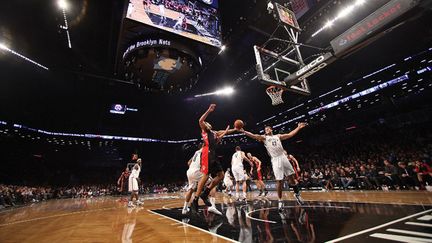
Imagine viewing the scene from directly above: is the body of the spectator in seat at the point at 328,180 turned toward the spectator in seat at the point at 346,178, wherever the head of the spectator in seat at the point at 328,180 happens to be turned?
no

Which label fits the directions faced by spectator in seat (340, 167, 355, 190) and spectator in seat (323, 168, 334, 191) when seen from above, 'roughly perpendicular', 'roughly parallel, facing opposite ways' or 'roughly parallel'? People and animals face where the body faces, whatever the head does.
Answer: roughly parallel

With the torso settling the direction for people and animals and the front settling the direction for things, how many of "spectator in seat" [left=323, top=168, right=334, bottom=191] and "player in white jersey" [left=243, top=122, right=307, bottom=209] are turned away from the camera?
0

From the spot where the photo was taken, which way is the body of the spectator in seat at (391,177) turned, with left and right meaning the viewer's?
facing the viewer and to the left of the viewer

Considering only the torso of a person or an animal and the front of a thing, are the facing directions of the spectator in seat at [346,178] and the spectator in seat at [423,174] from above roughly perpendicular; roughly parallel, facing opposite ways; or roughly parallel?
roughly parallel

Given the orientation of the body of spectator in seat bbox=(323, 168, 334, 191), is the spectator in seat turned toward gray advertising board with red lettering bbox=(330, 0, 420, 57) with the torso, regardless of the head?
no

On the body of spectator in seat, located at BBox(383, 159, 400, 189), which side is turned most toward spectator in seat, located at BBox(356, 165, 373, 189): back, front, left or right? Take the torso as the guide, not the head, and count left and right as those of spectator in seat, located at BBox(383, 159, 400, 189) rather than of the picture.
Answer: right

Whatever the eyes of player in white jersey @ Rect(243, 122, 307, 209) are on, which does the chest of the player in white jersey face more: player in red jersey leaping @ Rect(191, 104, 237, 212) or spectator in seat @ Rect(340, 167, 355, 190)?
the player in red jersey leaping

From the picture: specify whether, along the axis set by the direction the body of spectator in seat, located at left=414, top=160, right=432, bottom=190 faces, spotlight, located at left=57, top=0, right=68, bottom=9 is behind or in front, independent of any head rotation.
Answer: in front

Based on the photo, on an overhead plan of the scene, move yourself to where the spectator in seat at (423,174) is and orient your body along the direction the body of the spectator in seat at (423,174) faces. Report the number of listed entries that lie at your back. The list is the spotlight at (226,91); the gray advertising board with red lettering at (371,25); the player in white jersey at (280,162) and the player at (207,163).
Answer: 0

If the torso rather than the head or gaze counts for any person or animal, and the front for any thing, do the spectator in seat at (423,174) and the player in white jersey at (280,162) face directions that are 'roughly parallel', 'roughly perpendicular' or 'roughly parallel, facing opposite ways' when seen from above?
roughly perpendicular

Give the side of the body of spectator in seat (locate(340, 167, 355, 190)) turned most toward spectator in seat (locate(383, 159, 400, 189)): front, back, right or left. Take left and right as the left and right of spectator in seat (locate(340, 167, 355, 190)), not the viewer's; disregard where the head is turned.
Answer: left

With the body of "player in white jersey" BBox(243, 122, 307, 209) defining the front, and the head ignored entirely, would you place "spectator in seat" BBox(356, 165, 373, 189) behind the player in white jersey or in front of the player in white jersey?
behind

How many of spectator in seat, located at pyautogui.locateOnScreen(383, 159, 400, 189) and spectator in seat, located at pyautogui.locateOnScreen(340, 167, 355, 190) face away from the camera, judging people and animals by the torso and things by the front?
0
